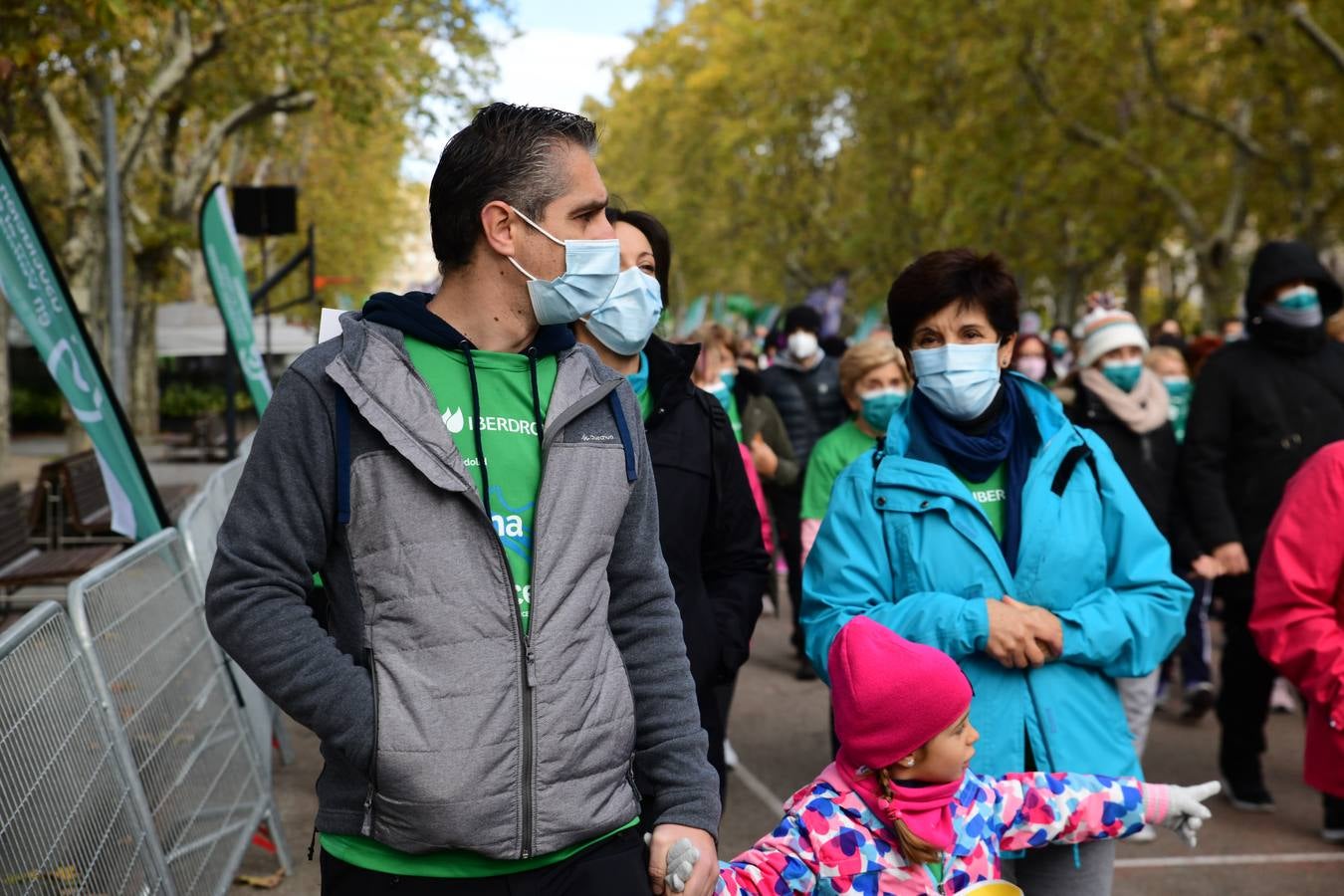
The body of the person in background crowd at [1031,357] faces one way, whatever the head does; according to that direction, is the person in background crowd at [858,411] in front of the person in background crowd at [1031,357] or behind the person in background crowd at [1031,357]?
in front

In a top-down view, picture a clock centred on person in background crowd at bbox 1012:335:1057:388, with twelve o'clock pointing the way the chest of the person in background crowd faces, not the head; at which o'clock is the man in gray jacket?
The man in gray jacket is roughly at 12 o'clock from the person in background crowd.

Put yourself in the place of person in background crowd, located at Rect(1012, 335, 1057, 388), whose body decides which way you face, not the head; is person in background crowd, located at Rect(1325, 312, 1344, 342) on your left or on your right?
on your left

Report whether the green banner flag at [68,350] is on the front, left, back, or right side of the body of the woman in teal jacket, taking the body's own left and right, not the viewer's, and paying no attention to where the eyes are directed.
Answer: right

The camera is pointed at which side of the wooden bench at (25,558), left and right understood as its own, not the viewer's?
right

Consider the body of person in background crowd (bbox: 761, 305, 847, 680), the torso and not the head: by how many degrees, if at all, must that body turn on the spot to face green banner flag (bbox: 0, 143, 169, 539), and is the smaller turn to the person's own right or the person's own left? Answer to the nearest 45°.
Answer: approximately 45° to the person's own right

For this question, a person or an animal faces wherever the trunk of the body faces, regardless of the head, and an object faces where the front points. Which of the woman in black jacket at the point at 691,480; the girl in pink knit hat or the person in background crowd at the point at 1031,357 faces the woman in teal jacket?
the person in background crowd
